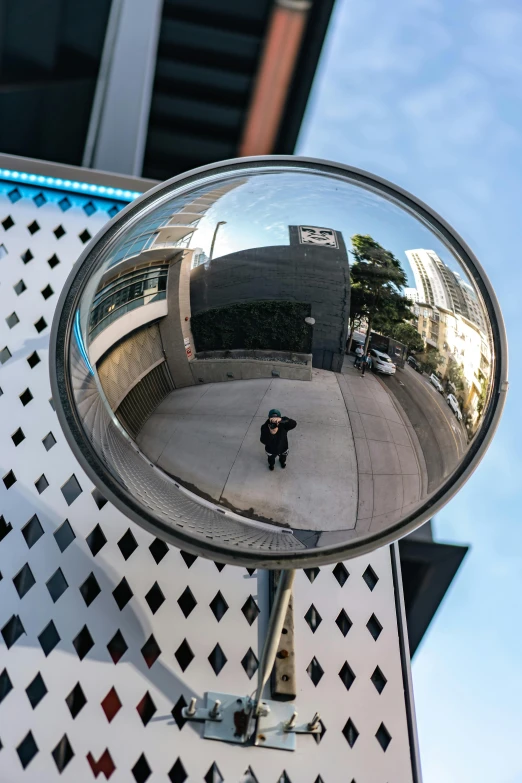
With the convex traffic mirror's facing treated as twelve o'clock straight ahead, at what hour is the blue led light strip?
The blue led light strip is roughly at 5 o'clock from the convex traffic mirror.

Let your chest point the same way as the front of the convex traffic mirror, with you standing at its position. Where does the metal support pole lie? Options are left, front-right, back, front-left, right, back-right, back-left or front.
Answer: back

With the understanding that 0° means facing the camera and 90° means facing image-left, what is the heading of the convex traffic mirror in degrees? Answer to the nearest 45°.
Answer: approximately 0°
